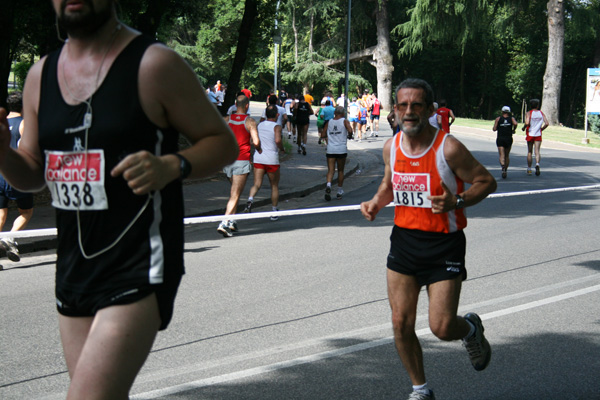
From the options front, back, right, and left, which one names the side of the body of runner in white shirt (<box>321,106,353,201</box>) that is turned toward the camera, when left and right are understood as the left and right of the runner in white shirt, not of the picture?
back

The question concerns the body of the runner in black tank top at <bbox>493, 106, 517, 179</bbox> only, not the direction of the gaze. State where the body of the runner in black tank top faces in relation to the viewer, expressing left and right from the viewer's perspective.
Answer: facing away from the viewer

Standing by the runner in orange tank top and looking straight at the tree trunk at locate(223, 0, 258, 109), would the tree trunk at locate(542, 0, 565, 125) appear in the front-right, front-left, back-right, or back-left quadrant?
front-right

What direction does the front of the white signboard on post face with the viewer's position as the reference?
facing the viewer

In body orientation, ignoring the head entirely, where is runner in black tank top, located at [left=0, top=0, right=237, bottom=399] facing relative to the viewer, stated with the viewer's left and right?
facing the viewer and to the left of the viewer

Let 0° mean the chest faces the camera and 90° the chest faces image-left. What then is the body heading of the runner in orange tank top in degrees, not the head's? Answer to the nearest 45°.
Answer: approximately 45°

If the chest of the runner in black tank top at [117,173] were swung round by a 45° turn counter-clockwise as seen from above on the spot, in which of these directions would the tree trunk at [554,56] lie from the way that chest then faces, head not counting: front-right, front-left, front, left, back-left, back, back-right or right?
back-left

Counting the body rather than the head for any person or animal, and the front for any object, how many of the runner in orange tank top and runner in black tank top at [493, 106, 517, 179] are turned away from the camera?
1

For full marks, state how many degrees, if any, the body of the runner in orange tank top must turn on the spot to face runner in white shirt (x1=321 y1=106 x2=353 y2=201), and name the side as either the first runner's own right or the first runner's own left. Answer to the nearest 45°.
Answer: approximately 135° to the first runner's own right

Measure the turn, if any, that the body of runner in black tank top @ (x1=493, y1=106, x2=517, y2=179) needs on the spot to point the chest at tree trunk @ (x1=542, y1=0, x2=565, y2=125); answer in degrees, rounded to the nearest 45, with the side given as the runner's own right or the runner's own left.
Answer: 0° — they already face it

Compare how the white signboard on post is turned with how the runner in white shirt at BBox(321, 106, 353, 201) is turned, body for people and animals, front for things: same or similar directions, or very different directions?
very different directions

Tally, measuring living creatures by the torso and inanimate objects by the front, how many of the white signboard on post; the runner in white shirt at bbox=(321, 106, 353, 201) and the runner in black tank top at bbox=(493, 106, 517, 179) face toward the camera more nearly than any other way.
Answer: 1

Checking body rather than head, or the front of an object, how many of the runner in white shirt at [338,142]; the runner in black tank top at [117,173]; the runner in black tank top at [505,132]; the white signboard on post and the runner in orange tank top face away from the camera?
2

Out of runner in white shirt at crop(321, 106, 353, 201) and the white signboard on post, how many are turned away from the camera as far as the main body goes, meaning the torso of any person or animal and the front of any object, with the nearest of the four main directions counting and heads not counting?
1

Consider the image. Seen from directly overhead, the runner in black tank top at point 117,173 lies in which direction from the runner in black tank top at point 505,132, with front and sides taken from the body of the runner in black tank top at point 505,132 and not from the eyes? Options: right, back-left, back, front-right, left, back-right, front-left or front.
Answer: back

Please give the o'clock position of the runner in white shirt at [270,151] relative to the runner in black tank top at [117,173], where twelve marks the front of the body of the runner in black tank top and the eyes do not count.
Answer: The runner in white shirt is roughly at 5 o'clock from the runner in black tank top.

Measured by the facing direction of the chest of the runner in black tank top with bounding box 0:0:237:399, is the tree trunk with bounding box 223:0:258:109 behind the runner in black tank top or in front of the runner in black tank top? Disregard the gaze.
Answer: behind
